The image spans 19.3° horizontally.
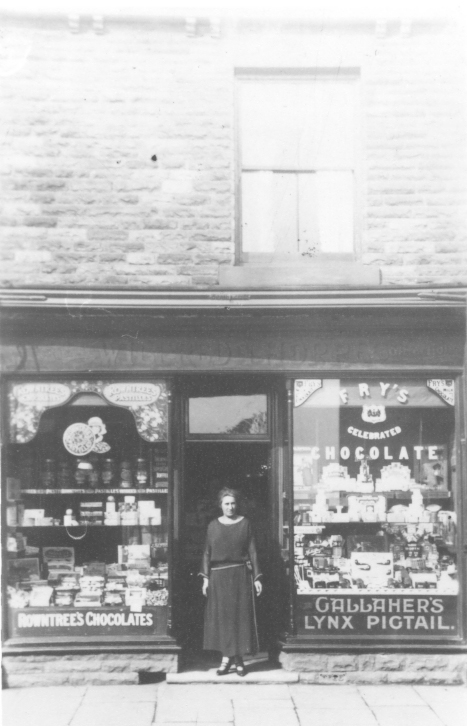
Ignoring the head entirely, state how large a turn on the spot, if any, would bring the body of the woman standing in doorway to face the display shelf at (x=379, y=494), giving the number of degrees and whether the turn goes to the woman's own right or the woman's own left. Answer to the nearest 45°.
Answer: approximately 90° to the woman's own left

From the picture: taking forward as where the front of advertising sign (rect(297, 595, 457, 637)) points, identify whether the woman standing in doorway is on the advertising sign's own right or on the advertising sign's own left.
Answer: on the advertising sign's own right

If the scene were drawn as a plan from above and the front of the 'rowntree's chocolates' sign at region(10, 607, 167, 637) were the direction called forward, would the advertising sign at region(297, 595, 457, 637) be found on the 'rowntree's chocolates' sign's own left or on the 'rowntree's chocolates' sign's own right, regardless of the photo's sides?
on the 'rowntree's chocolates' sign's own left

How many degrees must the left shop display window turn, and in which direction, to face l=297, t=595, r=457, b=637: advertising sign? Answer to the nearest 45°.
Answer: approximately 90° to its left

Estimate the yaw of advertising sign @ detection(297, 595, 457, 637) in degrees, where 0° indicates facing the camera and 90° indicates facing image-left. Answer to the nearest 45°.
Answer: approximately 0°

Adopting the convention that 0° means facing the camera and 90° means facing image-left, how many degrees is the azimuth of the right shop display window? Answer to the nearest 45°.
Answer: approximately 0°
